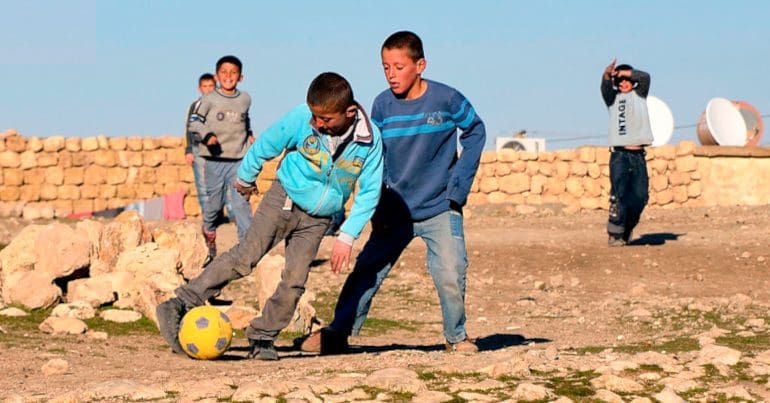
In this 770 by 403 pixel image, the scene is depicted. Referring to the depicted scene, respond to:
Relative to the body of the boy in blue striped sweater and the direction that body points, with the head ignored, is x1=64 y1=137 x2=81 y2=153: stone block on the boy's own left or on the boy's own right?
on the boy's own right

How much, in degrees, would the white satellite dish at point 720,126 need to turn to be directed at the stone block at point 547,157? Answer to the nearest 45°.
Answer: approximately 90° to its right

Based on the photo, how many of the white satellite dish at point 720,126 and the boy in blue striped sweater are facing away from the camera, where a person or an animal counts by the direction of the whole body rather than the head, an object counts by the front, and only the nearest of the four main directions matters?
0

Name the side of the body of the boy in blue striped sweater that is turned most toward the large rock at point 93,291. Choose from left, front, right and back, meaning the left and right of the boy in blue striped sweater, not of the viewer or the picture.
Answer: right

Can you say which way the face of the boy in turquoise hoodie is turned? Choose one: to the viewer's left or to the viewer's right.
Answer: to the viewer's left

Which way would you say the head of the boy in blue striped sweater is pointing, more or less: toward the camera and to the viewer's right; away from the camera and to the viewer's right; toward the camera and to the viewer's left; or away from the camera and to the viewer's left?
toward the camera and to the viewer's left

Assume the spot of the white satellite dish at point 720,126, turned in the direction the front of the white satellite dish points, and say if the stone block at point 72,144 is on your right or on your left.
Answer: on your right
